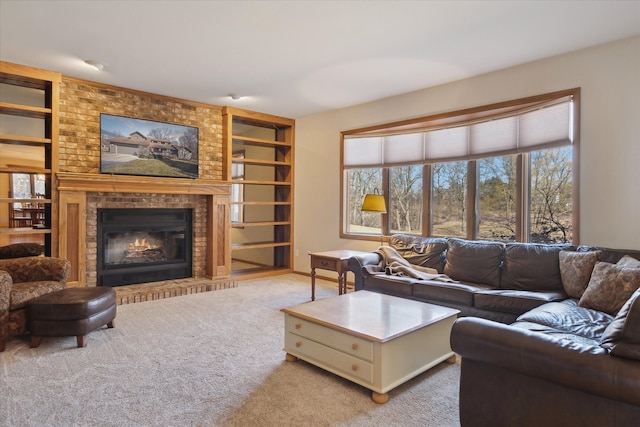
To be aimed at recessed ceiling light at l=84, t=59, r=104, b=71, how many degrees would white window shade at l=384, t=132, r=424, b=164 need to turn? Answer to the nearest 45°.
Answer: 0° — it already faces it

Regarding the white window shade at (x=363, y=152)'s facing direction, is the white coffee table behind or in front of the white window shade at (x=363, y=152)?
in front

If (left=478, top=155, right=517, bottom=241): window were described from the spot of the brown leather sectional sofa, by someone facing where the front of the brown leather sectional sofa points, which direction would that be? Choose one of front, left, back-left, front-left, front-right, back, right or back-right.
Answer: back-right

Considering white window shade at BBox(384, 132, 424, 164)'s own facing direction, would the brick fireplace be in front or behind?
in front

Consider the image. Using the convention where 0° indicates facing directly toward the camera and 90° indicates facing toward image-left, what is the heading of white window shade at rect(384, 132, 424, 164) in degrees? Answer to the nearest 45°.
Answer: approximately 45°

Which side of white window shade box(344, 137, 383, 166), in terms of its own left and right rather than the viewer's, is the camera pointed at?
front

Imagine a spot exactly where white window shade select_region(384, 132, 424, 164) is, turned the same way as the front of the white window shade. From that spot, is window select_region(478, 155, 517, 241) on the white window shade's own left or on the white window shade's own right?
on the white window shade's own left

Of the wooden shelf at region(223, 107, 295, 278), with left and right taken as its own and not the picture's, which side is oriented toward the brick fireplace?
right
